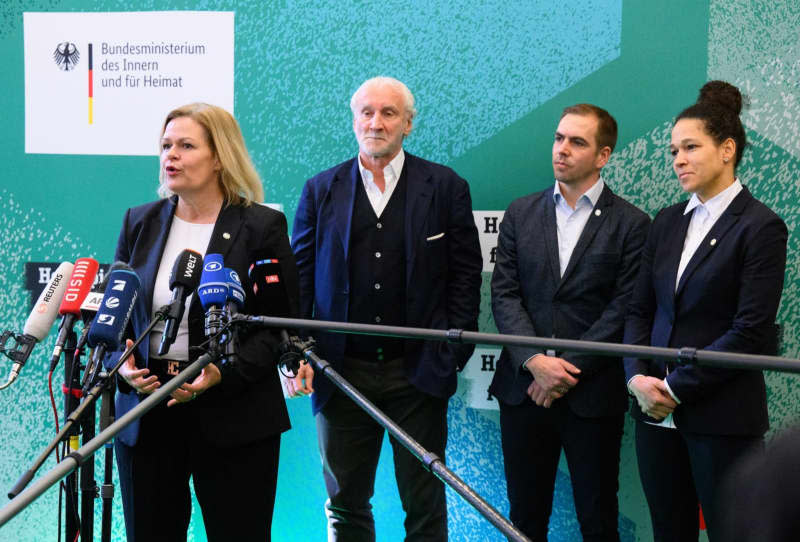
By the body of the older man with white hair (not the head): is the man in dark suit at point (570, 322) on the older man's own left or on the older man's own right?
on the older man's own left

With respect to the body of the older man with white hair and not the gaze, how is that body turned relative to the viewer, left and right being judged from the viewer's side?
facing the viewer

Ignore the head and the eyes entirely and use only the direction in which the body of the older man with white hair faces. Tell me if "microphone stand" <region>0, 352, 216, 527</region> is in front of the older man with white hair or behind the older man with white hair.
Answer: in front

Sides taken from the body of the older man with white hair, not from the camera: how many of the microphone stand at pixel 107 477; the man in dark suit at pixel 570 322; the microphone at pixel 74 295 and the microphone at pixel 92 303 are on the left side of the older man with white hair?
1

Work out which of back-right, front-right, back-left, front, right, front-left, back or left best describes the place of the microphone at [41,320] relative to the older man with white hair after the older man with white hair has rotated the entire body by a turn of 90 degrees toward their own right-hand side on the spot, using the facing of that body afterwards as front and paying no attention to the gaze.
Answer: front-left

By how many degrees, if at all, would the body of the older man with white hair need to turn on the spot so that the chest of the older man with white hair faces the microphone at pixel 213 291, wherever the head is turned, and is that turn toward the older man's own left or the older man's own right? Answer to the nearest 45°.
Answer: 0° — they already face it

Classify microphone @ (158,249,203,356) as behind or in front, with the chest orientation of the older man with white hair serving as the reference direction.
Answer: in front

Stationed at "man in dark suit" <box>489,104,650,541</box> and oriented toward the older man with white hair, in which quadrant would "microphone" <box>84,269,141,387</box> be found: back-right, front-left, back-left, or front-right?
front-left

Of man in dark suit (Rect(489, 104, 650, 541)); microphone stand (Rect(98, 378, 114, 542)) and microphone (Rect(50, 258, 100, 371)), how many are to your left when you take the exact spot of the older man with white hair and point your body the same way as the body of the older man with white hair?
1

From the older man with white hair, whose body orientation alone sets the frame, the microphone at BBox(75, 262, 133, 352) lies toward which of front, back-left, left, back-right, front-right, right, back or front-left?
front-right

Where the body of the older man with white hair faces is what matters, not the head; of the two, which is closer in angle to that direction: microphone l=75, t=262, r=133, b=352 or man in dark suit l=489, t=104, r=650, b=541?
the microphone

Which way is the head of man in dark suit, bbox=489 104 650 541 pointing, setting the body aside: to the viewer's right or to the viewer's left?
to the viewer's left
